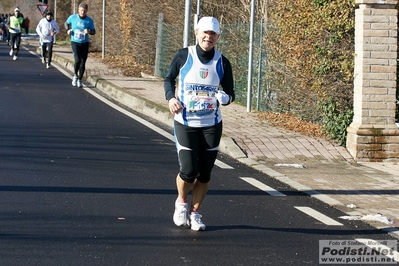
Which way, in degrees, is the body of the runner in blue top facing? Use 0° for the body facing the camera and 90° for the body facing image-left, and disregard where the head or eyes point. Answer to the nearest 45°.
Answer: approximately 0°
